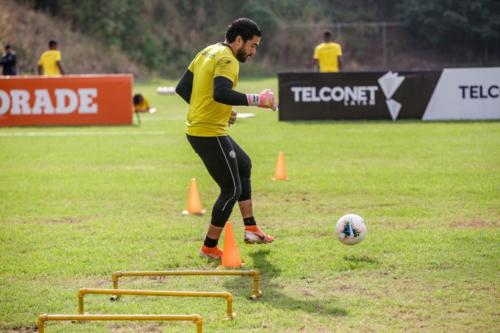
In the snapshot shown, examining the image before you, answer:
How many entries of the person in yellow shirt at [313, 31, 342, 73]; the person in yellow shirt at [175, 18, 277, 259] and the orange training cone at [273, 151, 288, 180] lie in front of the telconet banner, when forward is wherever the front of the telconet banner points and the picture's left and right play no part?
2

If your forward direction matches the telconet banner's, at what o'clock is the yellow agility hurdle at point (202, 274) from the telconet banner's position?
The yellow agility hurdle is roughly at 12 o'clock from the telconet banner.

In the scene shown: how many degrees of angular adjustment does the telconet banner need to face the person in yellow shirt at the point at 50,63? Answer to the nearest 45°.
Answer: approximately 90° to its right

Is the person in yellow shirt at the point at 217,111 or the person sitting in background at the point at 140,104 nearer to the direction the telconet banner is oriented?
the person in yellow shirt
